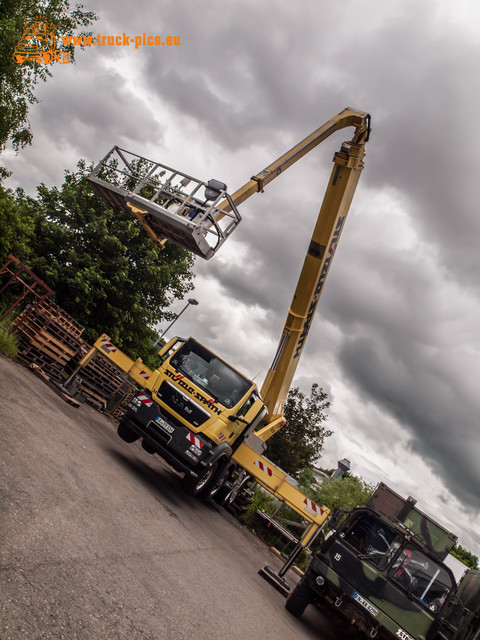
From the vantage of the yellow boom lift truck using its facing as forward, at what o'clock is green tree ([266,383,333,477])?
The green tree is roughly at 5 o'clock from the yellow boom lift truck.

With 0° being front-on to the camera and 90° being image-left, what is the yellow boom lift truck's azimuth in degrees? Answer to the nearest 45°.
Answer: approximately 45°

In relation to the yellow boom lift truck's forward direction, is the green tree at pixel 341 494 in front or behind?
behind

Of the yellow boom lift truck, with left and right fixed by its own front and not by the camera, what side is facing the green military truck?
left

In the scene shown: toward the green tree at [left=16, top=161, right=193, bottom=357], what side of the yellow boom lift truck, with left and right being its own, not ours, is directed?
right

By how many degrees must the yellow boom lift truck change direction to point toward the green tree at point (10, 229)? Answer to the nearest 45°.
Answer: approximately 90° to its right

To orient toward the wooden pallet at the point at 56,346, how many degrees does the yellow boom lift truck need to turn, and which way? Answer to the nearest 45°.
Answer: approximately 90° to its right

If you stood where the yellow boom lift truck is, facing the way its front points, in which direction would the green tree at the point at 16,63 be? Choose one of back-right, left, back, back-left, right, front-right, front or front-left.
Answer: right
